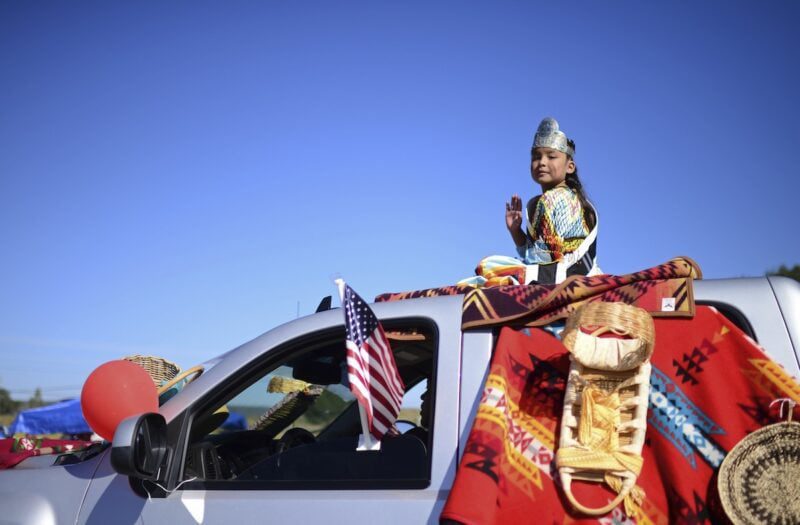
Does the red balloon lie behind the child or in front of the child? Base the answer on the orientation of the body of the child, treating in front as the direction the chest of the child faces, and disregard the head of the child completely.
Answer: in front

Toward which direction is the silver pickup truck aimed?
to the viewer's left

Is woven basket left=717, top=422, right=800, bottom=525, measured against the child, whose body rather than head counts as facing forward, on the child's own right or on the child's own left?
on the child's own left

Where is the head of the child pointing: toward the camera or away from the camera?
toward the camera
